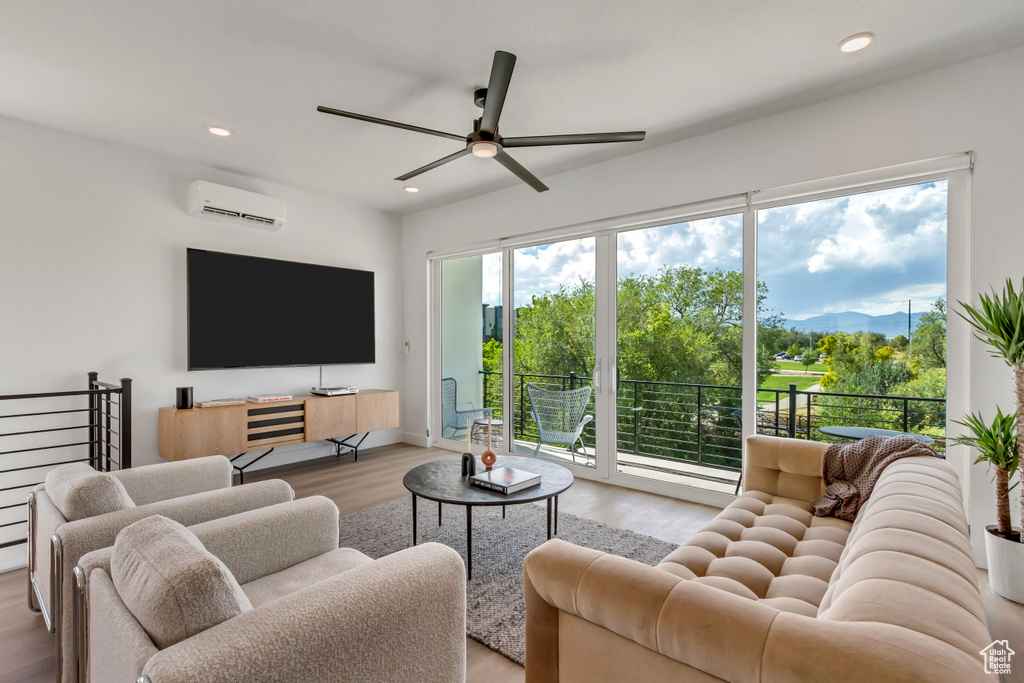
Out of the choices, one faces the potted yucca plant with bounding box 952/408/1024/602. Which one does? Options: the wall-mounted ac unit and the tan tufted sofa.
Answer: the wall-mounted ac unit

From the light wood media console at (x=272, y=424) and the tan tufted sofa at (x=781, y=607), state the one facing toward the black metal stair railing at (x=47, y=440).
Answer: the tan tufted sofa

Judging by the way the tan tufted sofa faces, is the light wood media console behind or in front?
in front

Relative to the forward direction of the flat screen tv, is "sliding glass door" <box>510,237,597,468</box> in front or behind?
in front

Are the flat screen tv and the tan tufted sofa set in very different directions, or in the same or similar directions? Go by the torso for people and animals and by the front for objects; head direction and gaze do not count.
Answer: very different directions

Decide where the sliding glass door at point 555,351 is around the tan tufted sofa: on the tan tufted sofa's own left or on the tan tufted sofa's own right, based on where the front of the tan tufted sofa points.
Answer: on the tan tufted sofa's own right

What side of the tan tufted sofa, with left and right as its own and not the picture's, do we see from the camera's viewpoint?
left

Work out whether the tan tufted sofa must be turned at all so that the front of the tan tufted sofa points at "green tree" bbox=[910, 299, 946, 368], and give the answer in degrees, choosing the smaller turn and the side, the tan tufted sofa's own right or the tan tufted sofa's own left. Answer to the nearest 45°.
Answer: approximately 90° to the tan tufted sofa's own right

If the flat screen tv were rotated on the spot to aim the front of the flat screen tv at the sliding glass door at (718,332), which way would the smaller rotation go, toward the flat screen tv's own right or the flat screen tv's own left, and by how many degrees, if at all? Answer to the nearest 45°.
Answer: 0° — it already faces it

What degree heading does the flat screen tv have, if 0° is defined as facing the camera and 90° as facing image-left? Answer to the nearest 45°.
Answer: approximately 315°

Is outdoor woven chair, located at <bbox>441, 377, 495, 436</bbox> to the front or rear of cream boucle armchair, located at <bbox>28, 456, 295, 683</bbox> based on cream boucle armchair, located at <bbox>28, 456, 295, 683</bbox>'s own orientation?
to the front

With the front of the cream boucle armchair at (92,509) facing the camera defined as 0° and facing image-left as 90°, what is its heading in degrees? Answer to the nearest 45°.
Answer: approximately 270°

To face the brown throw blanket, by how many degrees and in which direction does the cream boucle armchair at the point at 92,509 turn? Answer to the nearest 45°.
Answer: approximately 45° to its right

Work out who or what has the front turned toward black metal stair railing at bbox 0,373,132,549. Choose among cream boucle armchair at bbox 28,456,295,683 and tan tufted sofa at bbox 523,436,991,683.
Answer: the tan tufted sofa
